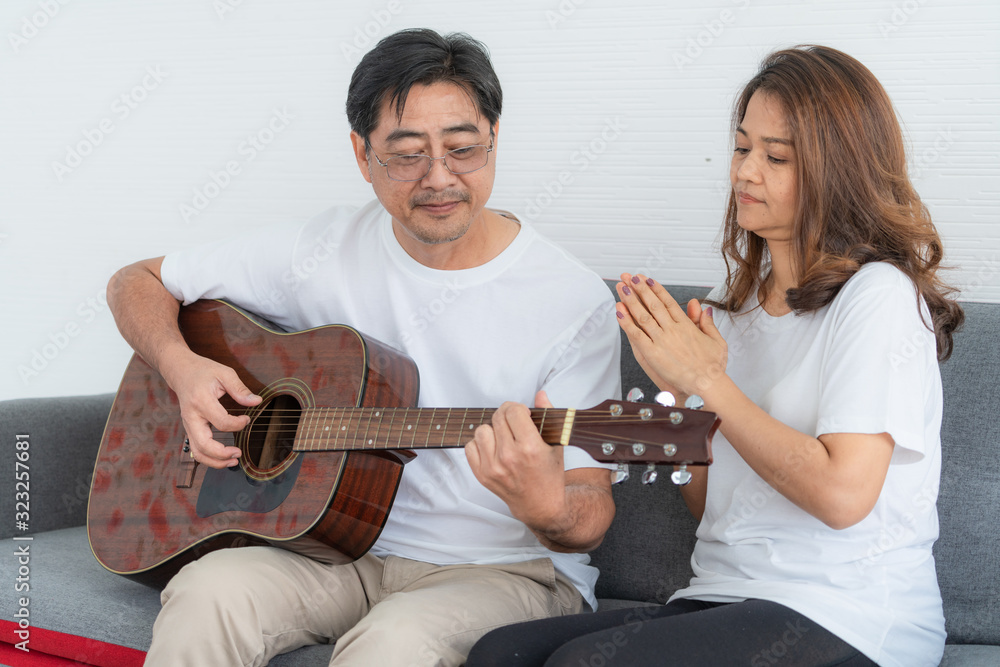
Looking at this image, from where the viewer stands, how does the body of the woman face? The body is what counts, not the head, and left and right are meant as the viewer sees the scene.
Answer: facing the viewer and to the left of the viewer

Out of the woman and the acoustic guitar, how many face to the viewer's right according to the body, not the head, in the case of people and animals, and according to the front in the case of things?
0

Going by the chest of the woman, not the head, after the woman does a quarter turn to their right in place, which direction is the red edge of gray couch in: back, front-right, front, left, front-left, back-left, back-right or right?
front-left

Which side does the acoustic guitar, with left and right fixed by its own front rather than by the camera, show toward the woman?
left

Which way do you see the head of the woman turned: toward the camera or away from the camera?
toward the camera
